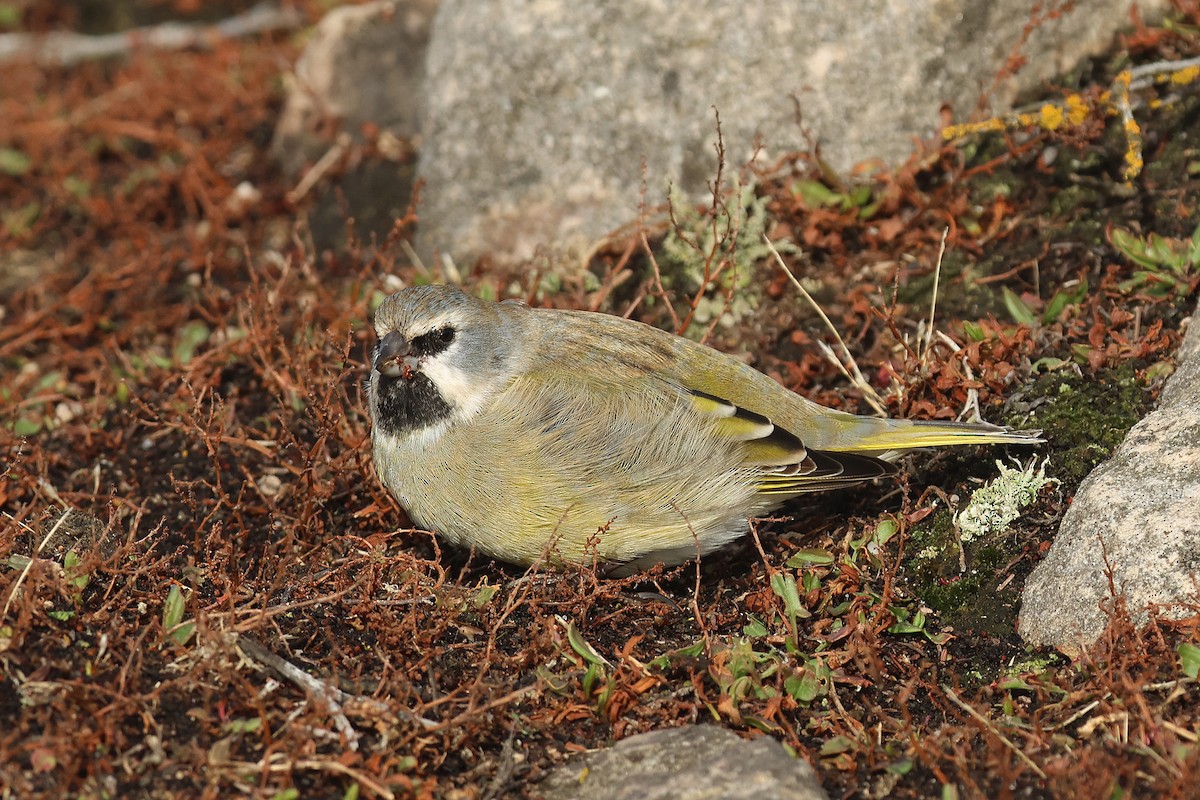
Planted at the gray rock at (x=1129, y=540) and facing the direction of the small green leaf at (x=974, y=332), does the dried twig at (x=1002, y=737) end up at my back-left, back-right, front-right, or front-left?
back-left

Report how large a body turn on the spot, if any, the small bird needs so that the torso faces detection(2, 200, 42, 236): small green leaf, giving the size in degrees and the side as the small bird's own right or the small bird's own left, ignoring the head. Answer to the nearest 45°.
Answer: approximately 45° to the small bird's own right

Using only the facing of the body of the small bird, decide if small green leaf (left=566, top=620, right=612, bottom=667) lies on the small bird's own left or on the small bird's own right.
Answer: on the small bird's own left

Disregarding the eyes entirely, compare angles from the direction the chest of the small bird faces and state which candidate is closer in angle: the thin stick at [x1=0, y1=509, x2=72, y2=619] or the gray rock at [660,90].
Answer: the thin stick

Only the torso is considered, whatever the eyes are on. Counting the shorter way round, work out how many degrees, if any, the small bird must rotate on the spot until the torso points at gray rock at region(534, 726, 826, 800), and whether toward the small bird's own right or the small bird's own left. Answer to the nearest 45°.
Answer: approximately 90° to the small bird's own left

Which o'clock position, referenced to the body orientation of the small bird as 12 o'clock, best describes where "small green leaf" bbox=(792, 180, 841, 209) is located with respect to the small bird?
The small green leaf is roughly at 4 o'clock from the small bird.

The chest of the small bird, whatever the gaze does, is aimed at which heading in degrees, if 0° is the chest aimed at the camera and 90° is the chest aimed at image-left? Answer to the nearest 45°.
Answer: approximately 90°
